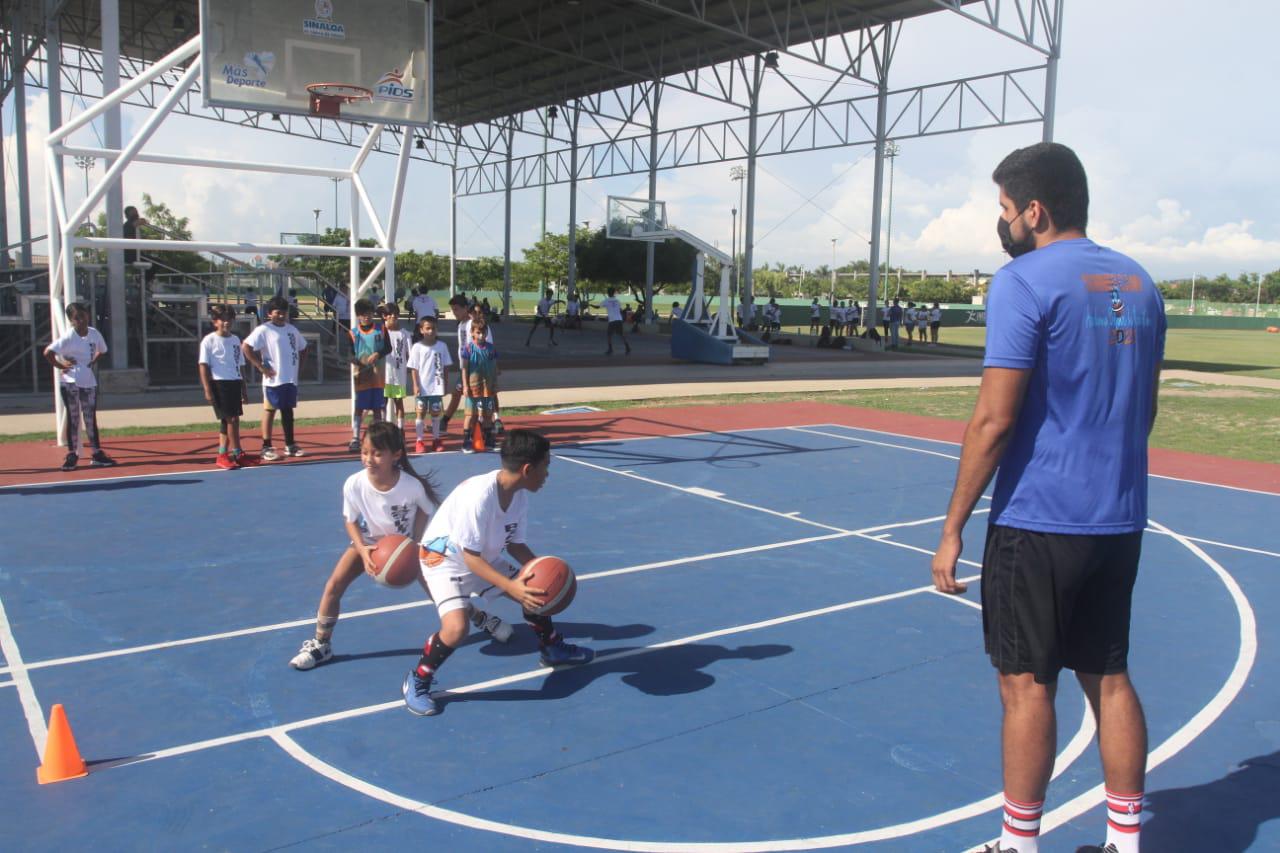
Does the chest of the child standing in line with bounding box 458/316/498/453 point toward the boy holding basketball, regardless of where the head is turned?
yes

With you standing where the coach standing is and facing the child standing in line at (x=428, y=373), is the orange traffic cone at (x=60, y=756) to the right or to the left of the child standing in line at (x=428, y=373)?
left

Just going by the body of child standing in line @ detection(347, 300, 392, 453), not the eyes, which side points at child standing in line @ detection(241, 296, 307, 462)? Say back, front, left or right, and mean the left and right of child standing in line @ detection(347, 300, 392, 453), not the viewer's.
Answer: right

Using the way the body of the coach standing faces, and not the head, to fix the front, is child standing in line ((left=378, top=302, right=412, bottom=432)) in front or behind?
in front

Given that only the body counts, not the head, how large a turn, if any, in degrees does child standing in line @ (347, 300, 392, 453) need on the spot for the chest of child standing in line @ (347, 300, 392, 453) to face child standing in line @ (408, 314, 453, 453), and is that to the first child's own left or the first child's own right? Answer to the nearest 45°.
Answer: approximately 135° to the first child's own left

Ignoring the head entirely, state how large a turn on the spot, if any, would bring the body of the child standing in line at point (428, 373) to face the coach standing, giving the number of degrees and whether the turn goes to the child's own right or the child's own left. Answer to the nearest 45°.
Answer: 0° — they already face them

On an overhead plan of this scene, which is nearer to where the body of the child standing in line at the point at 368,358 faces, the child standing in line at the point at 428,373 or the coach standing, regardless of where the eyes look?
the coach standing

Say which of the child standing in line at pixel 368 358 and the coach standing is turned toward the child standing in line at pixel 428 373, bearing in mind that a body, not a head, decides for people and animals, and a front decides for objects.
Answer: the coach standing

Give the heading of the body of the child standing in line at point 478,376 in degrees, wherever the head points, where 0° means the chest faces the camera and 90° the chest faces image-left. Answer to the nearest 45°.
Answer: approximately 0°

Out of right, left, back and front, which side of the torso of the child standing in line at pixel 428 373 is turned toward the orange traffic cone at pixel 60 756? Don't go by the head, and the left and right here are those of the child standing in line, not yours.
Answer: front

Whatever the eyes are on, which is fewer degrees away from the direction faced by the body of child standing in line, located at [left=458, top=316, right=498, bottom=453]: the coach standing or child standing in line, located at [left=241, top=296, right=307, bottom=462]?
the coach standing

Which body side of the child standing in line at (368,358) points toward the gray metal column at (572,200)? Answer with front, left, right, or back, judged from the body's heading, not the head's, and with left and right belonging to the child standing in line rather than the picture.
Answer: back

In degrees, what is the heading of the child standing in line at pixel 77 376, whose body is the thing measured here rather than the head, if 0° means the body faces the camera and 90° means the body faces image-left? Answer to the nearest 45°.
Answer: approximately 315°

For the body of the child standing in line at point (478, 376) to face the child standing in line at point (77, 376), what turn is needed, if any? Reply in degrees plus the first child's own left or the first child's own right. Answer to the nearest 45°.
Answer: approximately 90° to the first child's own right

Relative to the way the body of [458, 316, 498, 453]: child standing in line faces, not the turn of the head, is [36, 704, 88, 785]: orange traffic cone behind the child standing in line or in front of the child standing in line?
in front
